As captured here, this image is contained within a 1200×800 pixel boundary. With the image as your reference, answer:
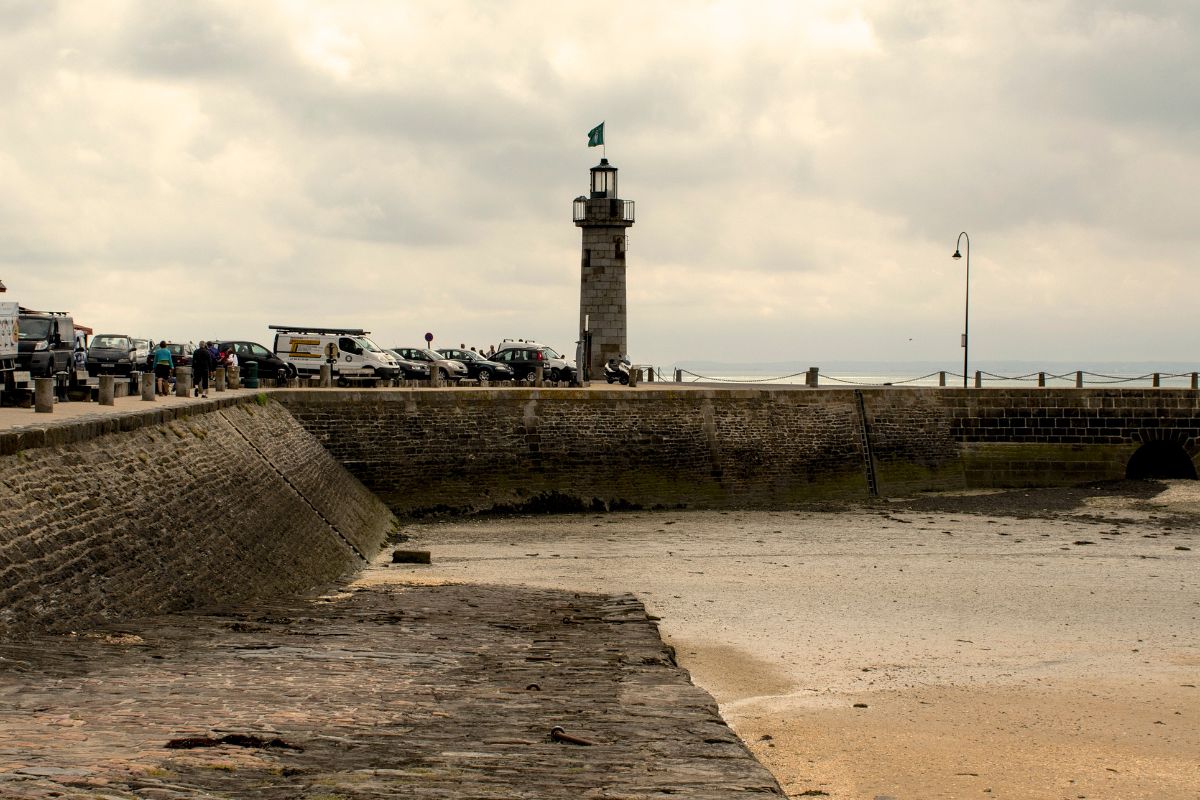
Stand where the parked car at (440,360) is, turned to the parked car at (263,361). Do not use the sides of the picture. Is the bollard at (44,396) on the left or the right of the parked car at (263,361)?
left

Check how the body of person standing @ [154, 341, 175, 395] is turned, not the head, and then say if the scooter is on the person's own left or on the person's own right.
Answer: on the person's own right

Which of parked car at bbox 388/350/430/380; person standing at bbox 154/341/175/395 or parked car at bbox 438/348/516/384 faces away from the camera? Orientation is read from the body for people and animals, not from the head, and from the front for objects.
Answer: the person standing

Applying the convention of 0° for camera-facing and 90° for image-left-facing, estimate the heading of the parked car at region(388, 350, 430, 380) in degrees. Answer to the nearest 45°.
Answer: approximately 315°

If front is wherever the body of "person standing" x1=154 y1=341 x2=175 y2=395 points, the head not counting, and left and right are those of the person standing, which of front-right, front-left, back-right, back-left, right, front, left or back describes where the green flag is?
front-right

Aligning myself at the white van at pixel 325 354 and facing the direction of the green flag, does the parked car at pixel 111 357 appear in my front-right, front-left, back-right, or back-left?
back-left

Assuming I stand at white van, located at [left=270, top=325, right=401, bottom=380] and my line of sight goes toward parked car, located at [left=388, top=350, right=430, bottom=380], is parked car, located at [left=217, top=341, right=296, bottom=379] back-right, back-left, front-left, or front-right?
back-left

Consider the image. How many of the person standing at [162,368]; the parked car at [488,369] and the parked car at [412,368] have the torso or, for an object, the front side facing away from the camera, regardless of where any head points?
1

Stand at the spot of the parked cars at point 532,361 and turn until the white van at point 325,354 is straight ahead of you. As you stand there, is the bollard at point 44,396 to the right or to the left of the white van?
left

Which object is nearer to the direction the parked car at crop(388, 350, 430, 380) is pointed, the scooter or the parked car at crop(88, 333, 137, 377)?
the scooter

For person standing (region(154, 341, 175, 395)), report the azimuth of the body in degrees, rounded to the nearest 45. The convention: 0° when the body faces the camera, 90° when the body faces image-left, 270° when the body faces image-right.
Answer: approximately 180°
